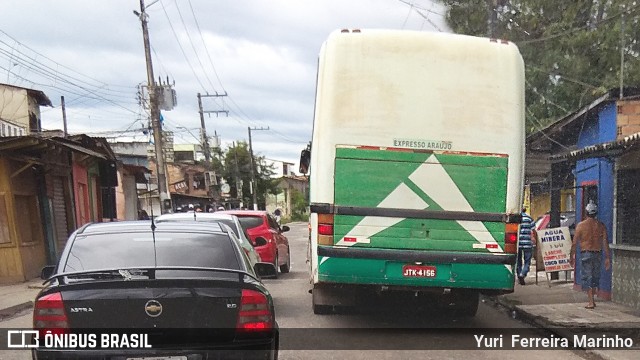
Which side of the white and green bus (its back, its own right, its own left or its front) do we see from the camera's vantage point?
back

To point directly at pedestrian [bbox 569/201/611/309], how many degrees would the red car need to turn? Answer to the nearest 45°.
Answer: approximately 135° to its right

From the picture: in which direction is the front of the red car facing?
away from the camera

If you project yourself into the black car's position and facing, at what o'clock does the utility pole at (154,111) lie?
The utility pole is roughly at 12 o'clock from the black car.

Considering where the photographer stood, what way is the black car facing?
facing away from the viewer

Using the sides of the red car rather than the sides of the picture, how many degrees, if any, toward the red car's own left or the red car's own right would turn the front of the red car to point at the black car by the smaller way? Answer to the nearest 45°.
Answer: approximately 180°

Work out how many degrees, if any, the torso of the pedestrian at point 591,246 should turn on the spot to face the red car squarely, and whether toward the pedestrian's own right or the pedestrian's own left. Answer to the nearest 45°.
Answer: approximately 90° to the pedestrian's own left

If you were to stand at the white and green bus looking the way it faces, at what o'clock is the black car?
The black car is roughly at 7 o'clock from the white and green bus.
